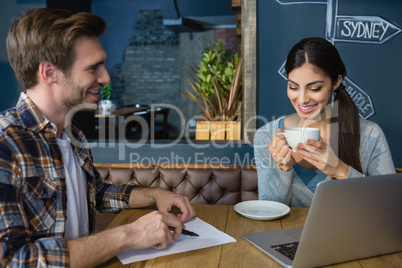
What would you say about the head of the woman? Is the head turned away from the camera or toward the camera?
toward the camera

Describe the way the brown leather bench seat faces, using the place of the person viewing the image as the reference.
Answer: facing the viewer

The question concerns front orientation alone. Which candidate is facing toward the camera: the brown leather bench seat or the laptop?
the brown leather bench seat

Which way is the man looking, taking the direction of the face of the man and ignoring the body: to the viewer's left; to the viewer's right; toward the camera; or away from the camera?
to the viewer's right

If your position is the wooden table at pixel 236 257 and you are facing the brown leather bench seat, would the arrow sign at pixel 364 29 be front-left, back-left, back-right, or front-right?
front-right

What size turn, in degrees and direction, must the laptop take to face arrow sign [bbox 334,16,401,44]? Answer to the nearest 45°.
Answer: approximately 45° to its right

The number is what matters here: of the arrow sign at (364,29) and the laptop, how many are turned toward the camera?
1

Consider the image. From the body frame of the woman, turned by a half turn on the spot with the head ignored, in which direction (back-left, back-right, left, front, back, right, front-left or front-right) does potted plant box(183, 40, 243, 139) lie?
left

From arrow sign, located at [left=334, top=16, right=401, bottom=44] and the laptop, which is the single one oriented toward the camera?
the arrow sign

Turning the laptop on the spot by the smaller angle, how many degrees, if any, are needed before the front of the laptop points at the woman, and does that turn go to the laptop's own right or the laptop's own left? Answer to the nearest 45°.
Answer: approximately 45° to the laptop's own right

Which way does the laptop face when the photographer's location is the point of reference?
facing away from the viewer and to the left of the viewer

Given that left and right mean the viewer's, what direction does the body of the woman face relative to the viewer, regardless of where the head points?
facing the viewer and to the left of the viewer

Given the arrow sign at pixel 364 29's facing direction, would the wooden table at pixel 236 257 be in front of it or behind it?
in front

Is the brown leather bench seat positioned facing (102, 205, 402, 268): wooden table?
yes
